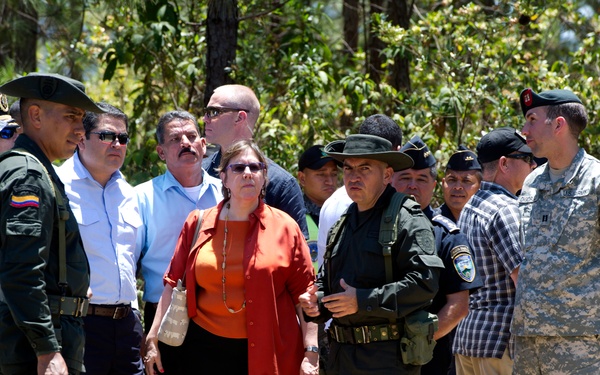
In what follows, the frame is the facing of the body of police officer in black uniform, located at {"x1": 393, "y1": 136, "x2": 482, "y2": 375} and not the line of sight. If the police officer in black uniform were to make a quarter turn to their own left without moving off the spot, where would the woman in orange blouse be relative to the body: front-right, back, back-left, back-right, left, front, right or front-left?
back-right

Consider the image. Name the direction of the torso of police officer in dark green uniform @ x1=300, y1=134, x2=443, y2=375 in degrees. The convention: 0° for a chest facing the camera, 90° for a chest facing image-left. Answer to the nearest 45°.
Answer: approximately 45°

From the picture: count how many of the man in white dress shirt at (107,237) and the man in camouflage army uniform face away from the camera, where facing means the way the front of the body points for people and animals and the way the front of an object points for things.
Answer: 0

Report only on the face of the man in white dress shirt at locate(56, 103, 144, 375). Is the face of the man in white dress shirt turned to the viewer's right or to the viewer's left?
to the viewer's right

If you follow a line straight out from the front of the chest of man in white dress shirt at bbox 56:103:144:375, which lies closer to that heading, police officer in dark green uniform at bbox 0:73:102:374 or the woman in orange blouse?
the woman in orange blouse

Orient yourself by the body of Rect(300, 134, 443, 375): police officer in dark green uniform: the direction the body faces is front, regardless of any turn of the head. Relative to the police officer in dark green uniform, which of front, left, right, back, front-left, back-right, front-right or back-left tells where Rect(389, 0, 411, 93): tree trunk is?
back-right

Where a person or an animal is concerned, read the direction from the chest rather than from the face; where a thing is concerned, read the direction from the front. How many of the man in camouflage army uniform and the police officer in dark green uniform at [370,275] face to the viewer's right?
0

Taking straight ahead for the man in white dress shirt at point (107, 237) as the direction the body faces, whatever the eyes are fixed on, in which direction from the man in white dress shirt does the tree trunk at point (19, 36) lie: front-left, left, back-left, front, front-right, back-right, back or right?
back-left

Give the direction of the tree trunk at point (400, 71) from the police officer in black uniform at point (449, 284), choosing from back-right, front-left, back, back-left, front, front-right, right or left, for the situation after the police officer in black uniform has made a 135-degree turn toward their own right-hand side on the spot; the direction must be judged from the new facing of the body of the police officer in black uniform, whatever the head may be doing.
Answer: front
